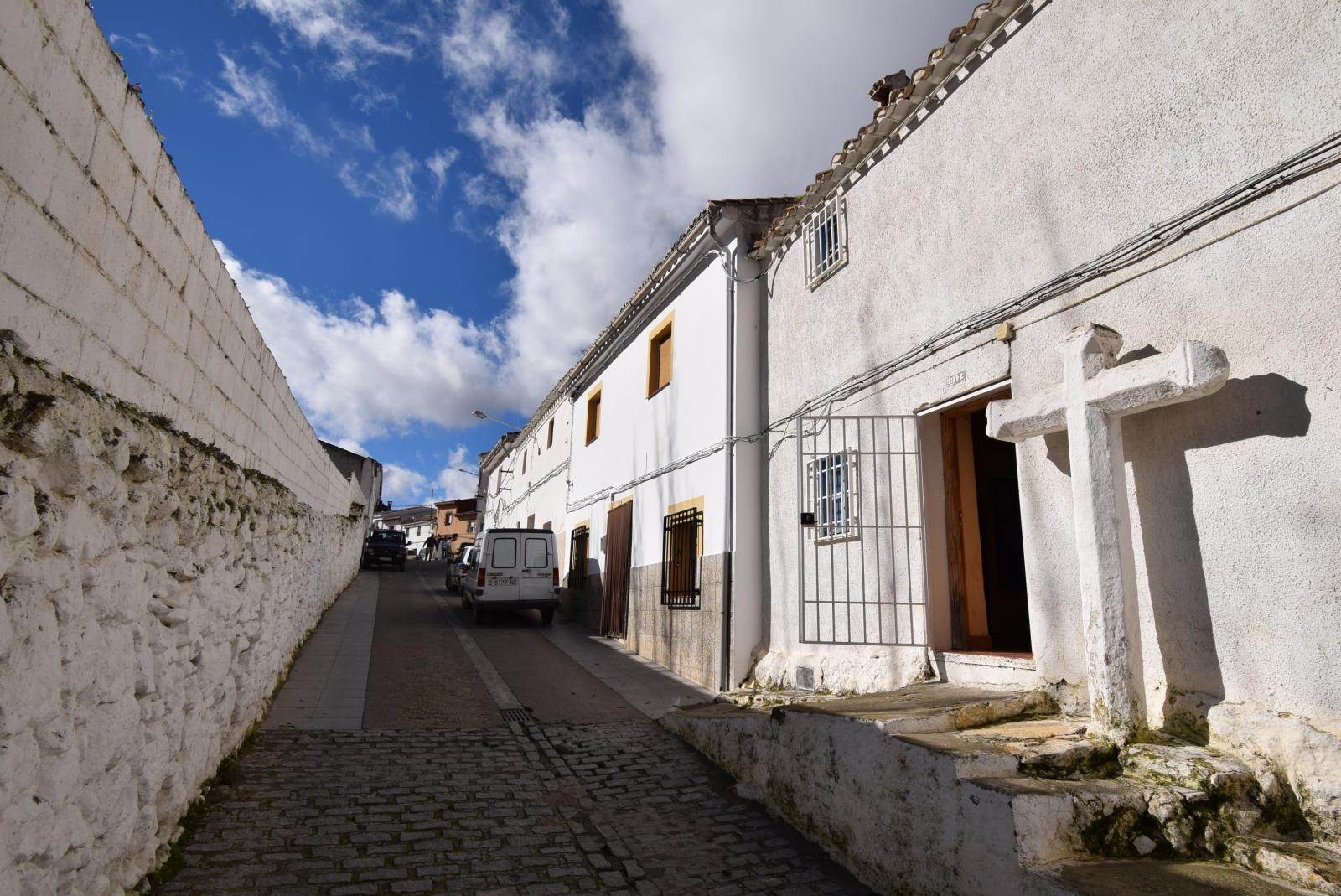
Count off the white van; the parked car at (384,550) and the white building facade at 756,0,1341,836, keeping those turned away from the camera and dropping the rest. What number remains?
1

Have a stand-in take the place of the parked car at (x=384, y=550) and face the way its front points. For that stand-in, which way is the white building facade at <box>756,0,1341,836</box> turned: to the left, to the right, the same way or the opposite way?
to the right

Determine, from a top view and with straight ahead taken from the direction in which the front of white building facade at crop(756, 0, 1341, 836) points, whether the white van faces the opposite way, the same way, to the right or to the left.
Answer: to the right

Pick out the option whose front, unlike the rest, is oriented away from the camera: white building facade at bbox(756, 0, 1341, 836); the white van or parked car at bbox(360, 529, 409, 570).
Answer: the white van

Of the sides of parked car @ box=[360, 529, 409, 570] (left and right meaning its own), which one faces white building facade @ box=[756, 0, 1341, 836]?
front

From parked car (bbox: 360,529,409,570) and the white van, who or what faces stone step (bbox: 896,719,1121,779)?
the parked car

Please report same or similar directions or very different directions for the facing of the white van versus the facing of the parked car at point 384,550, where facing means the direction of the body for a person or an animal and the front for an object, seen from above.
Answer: very different directions

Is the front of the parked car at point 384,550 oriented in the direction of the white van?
yes

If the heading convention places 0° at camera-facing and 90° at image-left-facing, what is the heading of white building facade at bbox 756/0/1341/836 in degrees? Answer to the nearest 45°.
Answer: approximately 45°

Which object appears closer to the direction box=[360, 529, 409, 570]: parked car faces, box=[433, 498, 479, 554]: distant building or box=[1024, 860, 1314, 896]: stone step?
the stone step

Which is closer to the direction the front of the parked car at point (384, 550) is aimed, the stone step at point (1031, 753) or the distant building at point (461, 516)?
the stone step

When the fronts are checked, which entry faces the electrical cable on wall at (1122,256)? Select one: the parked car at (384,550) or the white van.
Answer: the parked car

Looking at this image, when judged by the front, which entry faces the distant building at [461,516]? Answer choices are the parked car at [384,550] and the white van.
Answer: the white van

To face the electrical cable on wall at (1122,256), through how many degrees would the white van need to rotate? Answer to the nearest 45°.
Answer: approximately 180°
